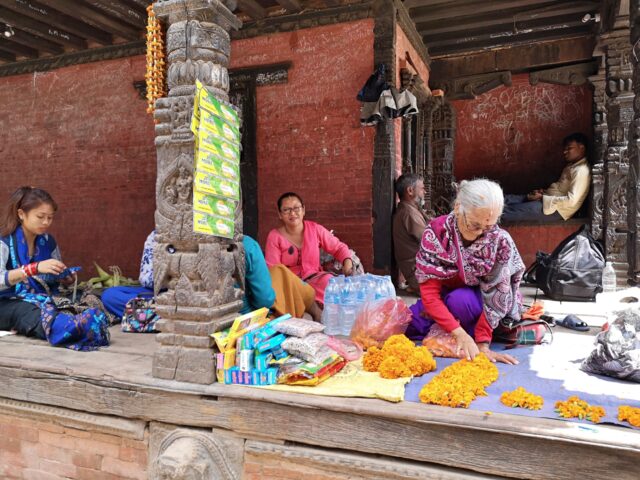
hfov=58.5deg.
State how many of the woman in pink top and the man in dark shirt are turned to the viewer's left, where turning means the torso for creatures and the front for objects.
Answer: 0

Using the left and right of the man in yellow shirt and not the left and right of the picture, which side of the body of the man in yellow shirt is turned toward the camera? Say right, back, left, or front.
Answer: left

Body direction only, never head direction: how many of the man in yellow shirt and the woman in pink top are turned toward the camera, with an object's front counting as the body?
1

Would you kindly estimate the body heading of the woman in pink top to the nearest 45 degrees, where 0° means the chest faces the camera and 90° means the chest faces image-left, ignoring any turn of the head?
approximately 0°

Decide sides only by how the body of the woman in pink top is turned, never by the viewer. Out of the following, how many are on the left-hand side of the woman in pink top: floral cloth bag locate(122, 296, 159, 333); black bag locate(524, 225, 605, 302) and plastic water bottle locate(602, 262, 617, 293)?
2

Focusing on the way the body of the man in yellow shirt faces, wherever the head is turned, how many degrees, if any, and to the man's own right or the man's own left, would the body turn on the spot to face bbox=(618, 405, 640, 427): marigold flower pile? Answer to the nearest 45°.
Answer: approximately 90° to the man's own left
